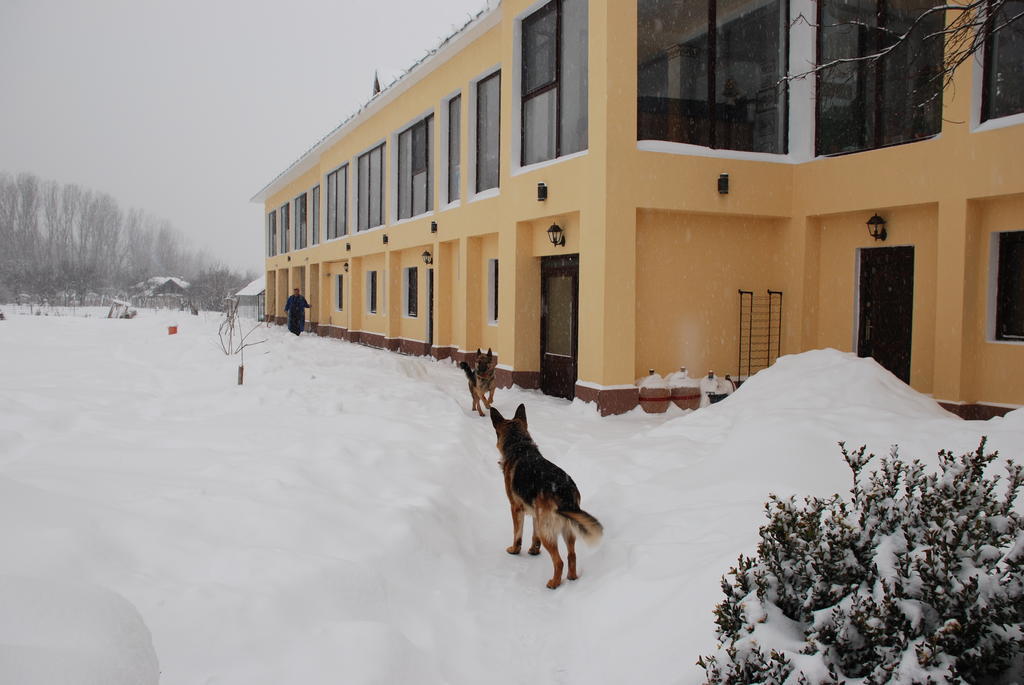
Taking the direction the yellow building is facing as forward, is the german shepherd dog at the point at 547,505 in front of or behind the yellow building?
in front

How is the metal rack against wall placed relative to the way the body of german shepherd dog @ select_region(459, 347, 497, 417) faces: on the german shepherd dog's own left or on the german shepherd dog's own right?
on the german shepherd dog's own left

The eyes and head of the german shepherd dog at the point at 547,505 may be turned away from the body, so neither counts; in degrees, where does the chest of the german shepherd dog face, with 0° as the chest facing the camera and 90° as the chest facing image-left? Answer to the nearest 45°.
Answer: approximately 135°

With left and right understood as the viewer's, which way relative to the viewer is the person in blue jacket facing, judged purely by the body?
facing the viewer

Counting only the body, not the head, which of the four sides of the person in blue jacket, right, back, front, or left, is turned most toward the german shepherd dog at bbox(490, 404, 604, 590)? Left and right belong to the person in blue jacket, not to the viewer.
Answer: front

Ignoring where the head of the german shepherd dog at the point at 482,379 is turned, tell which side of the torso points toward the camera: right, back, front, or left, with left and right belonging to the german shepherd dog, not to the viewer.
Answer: front

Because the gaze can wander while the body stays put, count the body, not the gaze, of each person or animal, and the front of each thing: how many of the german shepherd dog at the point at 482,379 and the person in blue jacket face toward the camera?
2

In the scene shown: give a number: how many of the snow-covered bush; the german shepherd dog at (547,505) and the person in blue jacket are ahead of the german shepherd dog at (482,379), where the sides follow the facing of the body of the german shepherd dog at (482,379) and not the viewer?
2

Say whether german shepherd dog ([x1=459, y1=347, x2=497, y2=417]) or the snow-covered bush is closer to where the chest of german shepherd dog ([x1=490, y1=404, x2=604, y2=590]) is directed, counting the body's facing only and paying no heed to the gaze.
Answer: the german shepherd dog

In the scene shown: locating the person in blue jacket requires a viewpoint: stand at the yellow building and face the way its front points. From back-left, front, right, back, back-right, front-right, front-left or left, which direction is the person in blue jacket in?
right

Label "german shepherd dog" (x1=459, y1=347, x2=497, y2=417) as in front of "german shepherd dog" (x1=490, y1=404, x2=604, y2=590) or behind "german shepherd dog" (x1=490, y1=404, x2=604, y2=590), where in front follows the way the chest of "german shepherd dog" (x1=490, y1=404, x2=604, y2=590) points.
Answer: in front

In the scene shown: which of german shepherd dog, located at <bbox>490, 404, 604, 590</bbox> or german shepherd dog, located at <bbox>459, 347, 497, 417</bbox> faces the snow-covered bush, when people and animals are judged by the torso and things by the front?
german shepherd dog, located at <bbox>459, 347, 497, 417</bbox>

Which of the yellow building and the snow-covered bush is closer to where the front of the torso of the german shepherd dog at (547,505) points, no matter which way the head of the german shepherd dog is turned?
the yellow building

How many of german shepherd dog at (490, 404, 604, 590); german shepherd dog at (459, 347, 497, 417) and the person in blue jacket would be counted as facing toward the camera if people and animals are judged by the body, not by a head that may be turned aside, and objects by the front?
2
